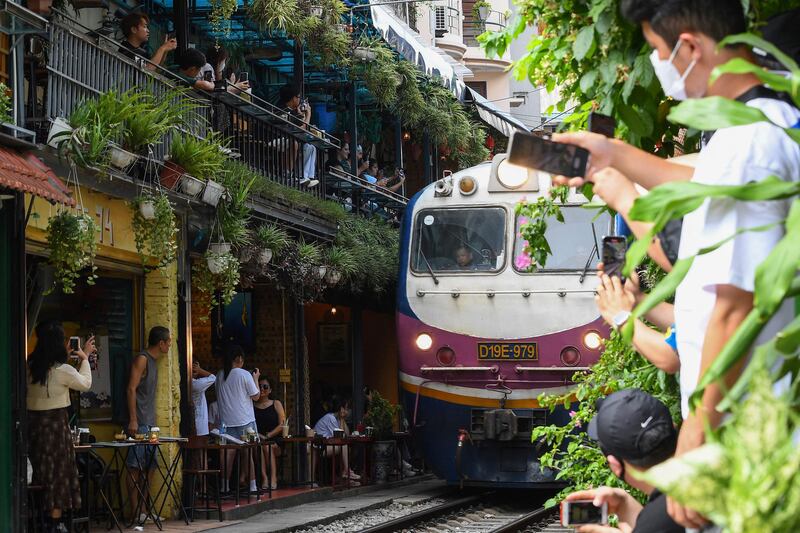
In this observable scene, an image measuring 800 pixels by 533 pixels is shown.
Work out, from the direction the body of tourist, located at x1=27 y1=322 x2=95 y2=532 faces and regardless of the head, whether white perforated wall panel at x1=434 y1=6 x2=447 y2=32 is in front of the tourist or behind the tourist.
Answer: in front

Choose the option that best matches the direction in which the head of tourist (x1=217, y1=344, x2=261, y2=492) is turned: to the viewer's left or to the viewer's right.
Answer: to the viewer's right

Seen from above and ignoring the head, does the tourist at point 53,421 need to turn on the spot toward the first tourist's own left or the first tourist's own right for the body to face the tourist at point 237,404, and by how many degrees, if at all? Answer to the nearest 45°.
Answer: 0° — they already face them

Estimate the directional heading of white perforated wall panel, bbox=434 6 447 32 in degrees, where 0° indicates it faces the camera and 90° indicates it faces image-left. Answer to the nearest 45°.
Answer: approximately 0°

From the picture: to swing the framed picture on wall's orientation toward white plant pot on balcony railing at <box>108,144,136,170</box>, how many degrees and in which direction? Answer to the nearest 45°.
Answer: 0° — it already faces it

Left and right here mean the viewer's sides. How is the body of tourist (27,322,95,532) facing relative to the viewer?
facing away from the viewer and to the right of the viewer

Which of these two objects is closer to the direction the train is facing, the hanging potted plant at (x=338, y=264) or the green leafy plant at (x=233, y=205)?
the green leafy plant

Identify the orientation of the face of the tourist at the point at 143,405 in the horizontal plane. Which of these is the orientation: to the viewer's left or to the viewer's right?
to the viewer's right
